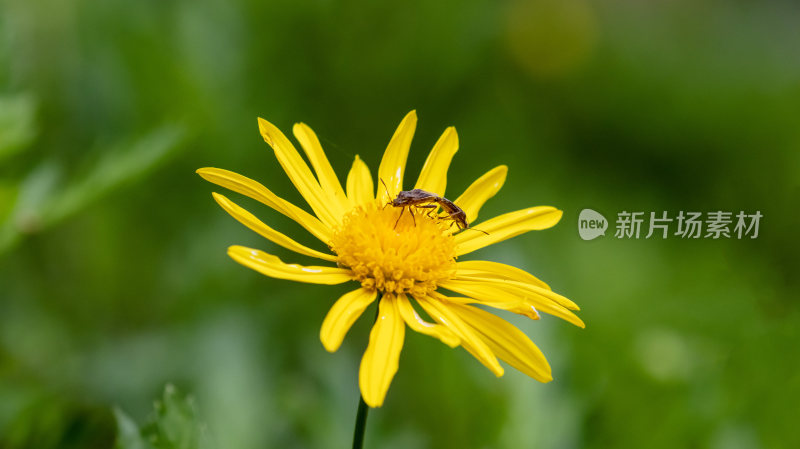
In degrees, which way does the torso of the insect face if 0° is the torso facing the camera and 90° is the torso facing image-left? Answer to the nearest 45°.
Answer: approximately 90°
